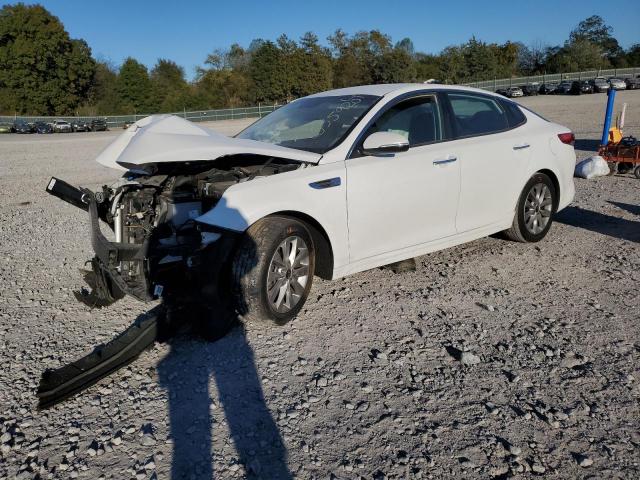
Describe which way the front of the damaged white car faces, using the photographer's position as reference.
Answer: facing the viewer and to the left of the viewer
